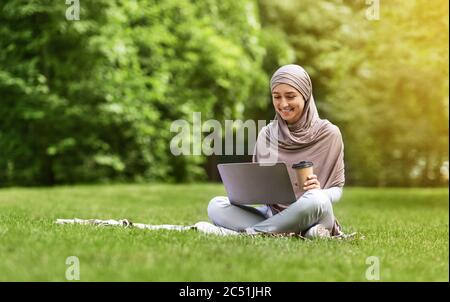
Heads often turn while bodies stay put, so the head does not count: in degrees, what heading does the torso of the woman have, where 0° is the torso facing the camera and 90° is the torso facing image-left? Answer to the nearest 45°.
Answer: approximately 45°

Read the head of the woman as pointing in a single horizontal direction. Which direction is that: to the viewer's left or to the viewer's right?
to the viewer's left
